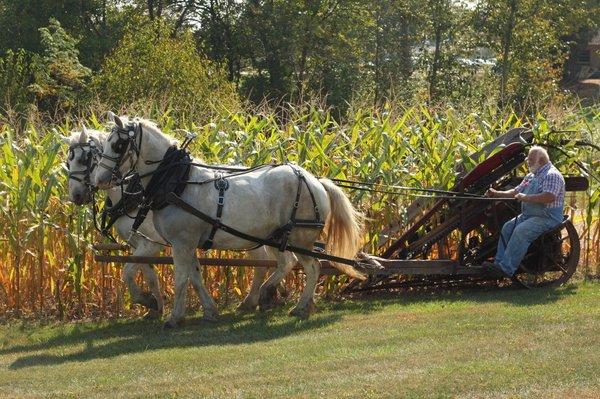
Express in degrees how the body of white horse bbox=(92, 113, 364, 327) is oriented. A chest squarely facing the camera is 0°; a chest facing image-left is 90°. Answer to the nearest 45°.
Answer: approximately 90°

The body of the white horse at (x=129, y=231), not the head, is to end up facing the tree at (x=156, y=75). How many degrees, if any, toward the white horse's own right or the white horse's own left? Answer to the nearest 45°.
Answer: approximately 135° to the white horse's own right

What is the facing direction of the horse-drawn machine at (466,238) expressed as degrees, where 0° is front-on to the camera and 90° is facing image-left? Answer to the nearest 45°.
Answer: approximately 90°

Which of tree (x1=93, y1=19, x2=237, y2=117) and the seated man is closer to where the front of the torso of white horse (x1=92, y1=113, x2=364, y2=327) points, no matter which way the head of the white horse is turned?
the tree

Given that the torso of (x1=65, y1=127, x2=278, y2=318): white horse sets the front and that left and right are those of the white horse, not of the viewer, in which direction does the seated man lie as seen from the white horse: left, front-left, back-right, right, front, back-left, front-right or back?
back-left

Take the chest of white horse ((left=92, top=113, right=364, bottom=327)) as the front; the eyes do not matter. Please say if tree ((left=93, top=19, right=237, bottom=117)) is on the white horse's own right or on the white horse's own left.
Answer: on the white horse's own right

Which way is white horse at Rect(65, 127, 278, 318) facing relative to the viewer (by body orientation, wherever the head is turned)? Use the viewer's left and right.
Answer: facing the viewer and to the left of the viewer

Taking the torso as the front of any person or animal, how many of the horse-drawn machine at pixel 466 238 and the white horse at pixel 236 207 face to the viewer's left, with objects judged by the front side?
2
